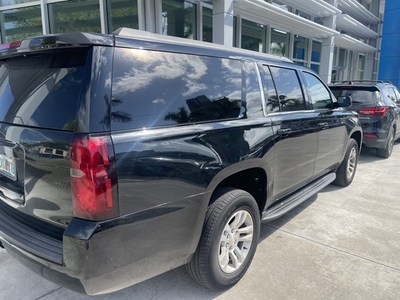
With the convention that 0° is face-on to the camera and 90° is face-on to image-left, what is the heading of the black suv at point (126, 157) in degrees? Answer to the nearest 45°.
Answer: approximately 225°

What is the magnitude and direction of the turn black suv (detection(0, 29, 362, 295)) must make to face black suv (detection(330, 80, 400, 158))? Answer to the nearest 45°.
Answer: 0° — it already faces it
